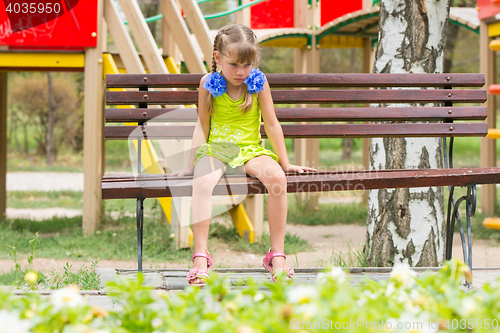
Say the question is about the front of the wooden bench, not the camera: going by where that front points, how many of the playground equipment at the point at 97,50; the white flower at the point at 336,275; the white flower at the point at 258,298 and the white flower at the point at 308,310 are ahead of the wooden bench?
3

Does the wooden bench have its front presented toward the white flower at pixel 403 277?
yes

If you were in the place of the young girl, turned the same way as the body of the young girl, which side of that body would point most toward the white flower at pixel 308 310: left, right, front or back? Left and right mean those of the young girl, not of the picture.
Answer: front

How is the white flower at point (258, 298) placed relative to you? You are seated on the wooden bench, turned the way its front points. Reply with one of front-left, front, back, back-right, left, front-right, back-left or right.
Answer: front

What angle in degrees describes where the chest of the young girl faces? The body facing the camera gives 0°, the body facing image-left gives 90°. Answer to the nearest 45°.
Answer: approximately 0°

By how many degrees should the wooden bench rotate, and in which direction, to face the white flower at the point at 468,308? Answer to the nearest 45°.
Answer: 0° — it already faces it

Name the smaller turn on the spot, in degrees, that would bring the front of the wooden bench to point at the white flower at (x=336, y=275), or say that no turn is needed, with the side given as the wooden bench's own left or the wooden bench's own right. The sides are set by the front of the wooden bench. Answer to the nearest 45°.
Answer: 0° — it already faces it

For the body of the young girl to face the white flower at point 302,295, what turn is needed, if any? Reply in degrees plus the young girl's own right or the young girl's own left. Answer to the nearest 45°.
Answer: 0° — they already face it

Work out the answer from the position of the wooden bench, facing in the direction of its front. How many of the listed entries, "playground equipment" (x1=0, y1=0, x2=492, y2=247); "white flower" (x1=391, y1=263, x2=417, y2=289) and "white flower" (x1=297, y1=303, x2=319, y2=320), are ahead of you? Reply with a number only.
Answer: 2

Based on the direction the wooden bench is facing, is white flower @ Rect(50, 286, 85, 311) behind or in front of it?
in front

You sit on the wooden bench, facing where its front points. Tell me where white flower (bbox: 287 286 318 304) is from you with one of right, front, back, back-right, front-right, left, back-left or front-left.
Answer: front

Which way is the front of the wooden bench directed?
toward the camera

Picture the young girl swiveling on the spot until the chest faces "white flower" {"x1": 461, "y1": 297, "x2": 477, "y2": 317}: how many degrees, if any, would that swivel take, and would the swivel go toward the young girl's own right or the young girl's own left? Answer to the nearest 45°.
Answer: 0° — they already face it
